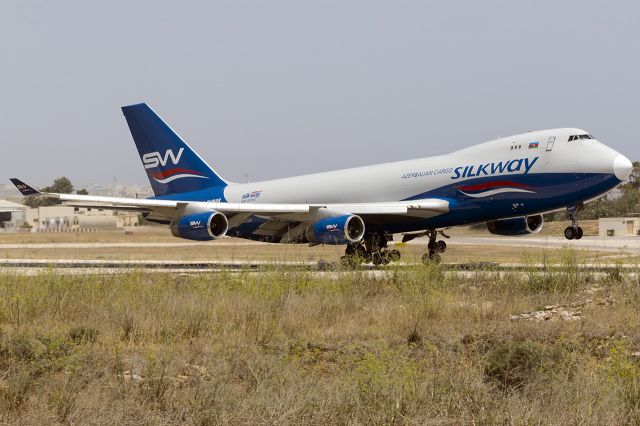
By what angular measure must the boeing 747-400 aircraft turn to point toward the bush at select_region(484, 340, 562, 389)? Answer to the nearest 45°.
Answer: approximately 45° to its right

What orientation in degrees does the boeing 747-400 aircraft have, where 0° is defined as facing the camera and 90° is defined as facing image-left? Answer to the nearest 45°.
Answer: approximately 315°
